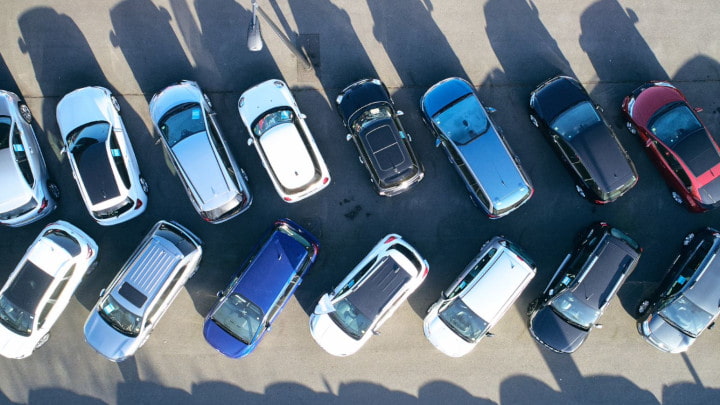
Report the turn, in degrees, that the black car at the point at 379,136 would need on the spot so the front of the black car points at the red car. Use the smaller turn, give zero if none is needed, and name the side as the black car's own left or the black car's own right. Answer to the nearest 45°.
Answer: approximately 135° to the black car's own right

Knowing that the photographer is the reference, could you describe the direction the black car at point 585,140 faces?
facing away from the viewer and to the left of the viewer

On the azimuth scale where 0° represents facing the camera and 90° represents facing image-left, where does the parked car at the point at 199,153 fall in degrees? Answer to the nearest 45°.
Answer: approximately 135°

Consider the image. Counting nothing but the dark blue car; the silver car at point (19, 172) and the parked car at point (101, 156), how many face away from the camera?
2

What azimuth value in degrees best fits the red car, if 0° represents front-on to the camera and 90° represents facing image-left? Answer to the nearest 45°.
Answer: approximately 135°

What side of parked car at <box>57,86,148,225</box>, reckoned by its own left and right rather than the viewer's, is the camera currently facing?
back

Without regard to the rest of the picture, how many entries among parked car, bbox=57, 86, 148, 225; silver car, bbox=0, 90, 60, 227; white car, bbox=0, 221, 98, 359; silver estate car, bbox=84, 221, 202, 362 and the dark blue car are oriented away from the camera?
2

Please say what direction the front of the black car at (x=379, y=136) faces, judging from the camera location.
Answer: facing away from the viewer and to the left of the viewer

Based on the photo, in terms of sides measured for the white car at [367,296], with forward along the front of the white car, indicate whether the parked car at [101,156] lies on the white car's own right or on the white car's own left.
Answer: on the white car's own right

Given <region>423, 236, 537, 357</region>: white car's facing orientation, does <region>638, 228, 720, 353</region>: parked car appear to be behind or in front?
behind

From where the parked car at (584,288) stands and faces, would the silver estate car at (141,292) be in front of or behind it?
in front

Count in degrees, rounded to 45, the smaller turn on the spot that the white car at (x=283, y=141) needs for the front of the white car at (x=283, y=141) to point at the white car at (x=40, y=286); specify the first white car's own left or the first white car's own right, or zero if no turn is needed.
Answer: approximately 45° to the first white car's own left

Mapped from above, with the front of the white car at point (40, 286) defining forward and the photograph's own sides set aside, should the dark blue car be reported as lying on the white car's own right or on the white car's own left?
on the white car's own left
